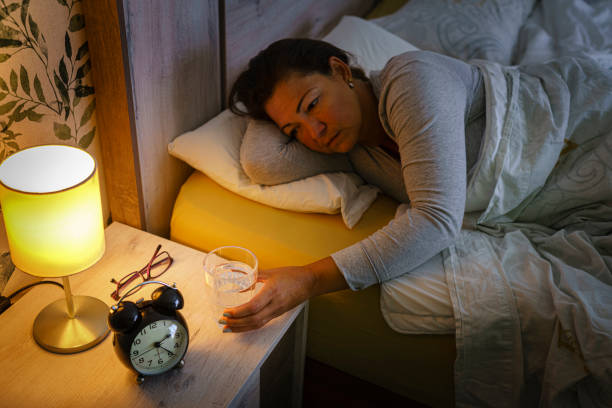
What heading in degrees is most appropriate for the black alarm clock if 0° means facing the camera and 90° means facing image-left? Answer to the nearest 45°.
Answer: approximately 315°

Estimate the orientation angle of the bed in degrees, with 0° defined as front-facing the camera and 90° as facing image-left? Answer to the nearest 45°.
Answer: approximately 315°

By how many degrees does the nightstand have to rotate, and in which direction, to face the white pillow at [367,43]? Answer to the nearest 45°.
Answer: approximately 90° to its left

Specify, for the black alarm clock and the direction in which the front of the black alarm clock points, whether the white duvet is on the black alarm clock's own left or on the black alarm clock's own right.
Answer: on the black alarm clock's own left

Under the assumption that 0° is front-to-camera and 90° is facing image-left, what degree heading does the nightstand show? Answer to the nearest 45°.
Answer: approximately 315°
